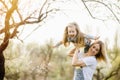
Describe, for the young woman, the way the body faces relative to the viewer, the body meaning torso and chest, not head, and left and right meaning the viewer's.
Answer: facing the viewer and to the left of the viewer
